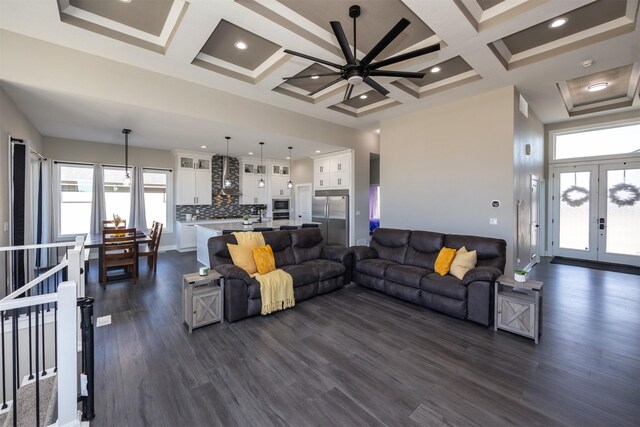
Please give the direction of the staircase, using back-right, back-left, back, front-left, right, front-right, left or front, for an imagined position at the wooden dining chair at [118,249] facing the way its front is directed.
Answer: back

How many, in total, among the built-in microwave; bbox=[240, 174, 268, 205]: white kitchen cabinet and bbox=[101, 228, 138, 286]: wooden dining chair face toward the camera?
2

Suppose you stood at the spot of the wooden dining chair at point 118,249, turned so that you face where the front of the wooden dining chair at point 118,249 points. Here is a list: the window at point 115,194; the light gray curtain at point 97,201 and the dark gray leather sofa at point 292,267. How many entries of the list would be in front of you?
2

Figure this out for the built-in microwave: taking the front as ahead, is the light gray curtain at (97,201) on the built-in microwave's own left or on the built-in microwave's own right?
on the built-in microwave's own right

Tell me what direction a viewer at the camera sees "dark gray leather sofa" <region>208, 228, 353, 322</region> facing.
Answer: facing the viewer and to the right of the viewer

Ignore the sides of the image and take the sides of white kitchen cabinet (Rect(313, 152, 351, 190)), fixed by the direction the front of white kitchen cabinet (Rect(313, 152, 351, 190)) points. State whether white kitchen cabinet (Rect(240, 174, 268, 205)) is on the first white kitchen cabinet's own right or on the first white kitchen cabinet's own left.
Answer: on the first white kitchen cabinet's own right

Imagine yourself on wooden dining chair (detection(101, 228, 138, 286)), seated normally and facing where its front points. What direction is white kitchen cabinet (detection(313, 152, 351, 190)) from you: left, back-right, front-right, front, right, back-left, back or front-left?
right

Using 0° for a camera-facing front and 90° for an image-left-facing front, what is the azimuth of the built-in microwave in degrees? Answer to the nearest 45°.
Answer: approximately 0°

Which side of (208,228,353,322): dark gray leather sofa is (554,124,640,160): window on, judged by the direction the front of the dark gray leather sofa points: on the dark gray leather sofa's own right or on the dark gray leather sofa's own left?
on the dark gray leather sofa's own left

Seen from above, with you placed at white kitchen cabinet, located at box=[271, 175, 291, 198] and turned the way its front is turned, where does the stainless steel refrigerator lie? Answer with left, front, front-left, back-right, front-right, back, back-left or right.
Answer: front-left

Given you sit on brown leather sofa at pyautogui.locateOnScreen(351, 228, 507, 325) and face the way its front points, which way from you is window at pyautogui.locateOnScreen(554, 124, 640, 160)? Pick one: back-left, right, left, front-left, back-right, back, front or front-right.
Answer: back

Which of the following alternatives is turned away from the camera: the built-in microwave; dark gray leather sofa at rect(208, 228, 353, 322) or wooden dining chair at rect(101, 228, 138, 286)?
the wooden dining chair

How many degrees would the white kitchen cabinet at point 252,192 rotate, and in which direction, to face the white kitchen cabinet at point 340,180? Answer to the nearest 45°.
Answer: approximately 45° to its left

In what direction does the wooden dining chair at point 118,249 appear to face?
away from the camera

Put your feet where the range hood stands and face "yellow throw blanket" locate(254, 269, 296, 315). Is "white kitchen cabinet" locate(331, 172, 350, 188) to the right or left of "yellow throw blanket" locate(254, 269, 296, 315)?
left

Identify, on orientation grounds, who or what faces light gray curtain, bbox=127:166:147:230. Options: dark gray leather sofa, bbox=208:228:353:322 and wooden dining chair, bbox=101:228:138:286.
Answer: the wooden dining chair
